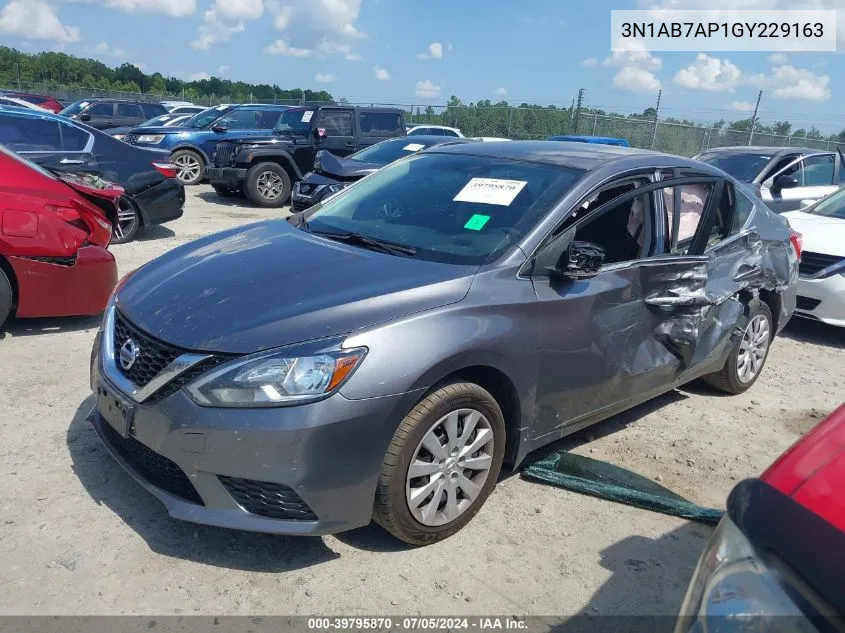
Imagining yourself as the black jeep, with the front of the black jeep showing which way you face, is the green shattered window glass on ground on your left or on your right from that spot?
on your left

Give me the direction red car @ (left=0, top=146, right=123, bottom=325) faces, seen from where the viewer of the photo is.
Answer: facing to the left of the viewer

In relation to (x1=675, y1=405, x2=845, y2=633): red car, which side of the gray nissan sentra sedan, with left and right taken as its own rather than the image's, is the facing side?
left

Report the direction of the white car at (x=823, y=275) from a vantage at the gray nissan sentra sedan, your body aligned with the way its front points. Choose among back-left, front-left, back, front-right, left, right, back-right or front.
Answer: back

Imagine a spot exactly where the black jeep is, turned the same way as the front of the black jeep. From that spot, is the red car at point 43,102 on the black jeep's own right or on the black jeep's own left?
on the black jeep's own right
